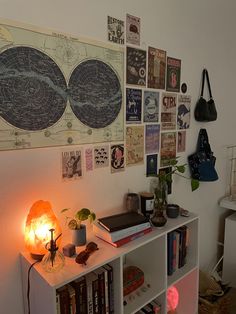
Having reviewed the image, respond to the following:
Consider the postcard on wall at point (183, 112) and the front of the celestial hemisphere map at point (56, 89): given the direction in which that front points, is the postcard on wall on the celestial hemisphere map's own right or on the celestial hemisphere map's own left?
on the celestial hemisphere map's own left

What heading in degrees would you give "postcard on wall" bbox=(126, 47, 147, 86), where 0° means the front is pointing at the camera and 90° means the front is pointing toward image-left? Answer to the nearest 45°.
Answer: approximately 315°

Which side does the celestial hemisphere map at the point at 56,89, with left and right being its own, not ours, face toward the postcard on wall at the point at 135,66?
left

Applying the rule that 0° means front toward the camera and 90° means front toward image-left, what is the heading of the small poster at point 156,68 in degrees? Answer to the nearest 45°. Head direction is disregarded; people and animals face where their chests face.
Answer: approximately 315°

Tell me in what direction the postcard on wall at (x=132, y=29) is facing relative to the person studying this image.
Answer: facing the viewer and to the right of the viewer

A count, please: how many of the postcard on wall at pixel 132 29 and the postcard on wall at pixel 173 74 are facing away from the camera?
0
